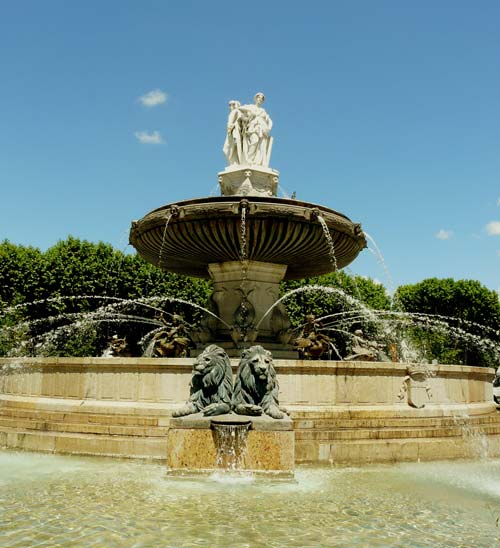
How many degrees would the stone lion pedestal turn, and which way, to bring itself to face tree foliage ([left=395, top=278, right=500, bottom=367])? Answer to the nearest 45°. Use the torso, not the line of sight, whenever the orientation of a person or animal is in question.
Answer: approximately 135° to its left

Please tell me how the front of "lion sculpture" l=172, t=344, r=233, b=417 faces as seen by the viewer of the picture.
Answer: facing the viewer and to the left of the viewer

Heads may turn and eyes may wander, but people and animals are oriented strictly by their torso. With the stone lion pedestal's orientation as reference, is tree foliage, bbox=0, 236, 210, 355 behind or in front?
behind

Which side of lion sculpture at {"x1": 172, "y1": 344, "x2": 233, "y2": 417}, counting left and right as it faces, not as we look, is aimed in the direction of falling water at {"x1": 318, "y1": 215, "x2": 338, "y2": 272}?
back

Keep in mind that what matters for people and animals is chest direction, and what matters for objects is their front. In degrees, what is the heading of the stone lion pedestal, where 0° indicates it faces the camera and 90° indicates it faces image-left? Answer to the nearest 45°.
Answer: approximately 0°

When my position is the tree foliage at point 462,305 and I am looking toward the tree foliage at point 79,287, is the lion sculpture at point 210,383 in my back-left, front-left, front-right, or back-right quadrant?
front-left

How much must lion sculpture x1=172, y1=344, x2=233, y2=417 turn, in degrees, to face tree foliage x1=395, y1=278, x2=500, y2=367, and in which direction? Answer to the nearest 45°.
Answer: approximately 180°

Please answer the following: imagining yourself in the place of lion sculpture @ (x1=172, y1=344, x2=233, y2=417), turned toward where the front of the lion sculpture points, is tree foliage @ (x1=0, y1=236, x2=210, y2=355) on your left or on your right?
on your right
